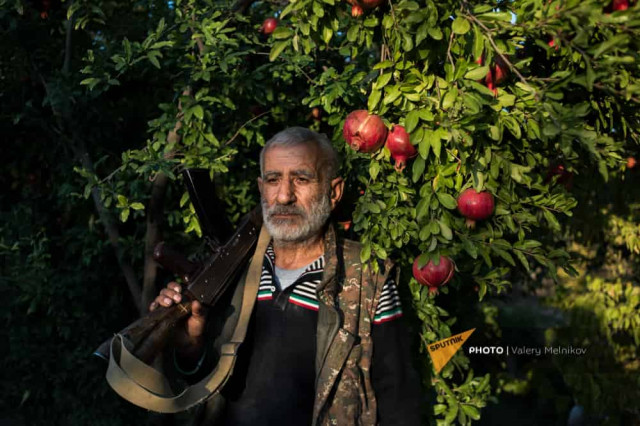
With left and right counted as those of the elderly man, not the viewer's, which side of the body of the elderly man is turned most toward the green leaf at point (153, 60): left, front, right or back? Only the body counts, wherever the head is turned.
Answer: right

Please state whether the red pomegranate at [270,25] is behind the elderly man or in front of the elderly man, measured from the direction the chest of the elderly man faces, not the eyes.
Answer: behind

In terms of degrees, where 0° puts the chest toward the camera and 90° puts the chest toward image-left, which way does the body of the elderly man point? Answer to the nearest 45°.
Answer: approximately 45°
